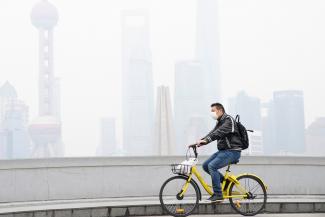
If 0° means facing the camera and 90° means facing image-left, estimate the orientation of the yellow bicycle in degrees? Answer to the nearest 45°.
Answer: approximately 90°

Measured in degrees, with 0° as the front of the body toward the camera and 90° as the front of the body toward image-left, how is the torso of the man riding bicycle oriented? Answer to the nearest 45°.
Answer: approximately 90°
